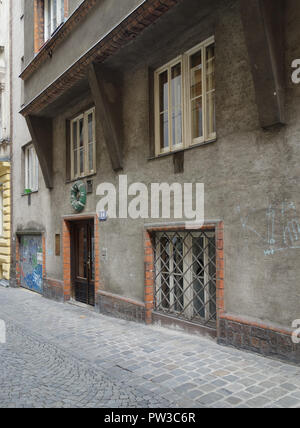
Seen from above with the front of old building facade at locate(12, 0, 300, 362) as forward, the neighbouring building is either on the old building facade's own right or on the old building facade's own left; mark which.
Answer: on the old building facade's own right

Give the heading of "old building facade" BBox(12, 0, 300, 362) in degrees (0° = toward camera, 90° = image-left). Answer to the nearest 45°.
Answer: approximately 45°
